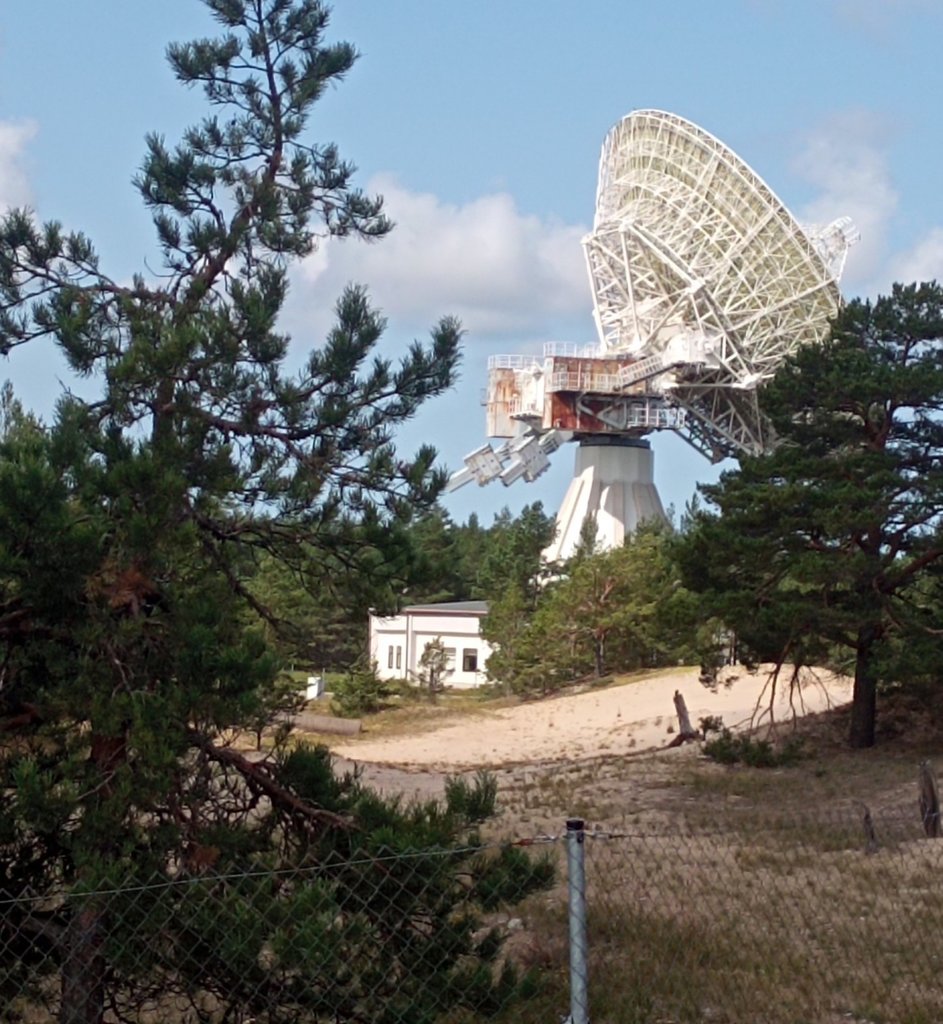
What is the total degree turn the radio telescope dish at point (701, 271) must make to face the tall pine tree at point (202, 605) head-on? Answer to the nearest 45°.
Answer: approximately 135° to its right

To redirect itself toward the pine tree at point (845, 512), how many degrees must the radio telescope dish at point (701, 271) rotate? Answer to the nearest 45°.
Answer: approximately 135° to its right

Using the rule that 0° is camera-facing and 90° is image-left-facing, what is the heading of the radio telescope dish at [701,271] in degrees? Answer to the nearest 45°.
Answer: approximately 225°

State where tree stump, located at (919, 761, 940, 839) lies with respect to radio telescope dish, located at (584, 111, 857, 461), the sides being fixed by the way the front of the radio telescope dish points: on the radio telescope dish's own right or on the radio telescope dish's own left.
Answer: on the radio telescope dish's own right
